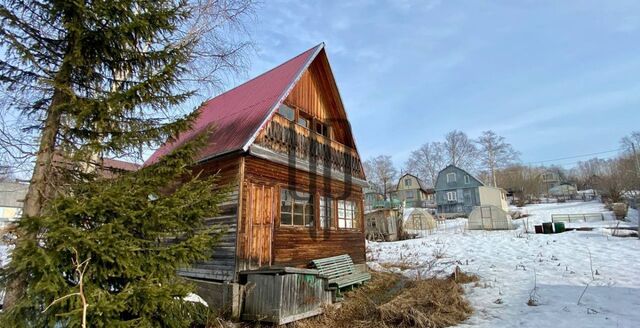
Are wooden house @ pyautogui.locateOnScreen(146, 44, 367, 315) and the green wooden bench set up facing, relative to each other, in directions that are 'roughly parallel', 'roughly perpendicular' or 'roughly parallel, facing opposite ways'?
roughly parallel

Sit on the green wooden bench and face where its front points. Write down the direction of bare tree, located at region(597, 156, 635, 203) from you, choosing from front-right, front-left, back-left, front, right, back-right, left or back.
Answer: left

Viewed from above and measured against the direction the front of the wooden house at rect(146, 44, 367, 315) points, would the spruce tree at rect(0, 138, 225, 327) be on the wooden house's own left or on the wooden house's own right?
on the wooden house's own right

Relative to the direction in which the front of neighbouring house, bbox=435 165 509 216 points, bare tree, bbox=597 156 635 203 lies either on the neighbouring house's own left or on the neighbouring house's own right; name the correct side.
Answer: on the neighbouring house's own left

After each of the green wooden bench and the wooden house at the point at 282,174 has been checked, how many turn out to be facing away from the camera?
0

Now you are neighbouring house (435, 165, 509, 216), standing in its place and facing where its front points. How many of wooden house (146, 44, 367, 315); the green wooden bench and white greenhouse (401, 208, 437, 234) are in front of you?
3

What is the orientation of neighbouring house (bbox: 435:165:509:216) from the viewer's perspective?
toward the camera

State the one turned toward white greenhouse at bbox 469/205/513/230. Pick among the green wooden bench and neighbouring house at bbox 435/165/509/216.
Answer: the neighbouring house

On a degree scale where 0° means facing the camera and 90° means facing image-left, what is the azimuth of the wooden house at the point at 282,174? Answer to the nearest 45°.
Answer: approximately 315°

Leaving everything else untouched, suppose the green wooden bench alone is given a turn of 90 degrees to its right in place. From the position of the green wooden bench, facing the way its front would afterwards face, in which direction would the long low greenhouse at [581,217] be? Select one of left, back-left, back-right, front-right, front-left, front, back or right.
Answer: back

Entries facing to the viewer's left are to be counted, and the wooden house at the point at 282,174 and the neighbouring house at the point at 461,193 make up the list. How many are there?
0

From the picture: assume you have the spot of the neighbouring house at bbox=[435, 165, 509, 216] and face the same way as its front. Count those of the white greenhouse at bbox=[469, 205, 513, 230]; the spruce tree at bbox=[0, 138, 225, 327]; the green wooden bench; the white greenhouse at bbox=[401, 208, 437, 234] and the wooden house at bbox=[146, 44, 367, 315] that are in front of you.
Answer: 5

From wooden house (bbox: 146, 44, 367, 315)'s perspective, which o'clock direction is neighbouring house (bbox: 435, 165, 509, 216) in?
The neighbouring house is roughly at 9 o'clock from the wooden house.

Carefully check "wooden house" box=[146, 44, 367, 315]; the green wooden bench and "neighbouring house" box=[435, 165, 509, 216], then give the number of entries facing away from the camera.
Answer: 0

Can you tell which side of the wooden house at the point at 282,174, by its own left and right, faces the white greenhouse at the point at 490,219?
left

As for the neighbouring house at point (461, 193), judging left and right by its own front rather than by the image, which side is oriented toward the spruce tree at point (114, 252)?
front

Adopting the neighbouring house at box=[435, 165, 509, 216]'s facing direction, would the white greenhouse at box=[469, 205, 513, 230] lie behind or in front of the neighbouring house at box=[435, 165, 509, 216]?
in front
